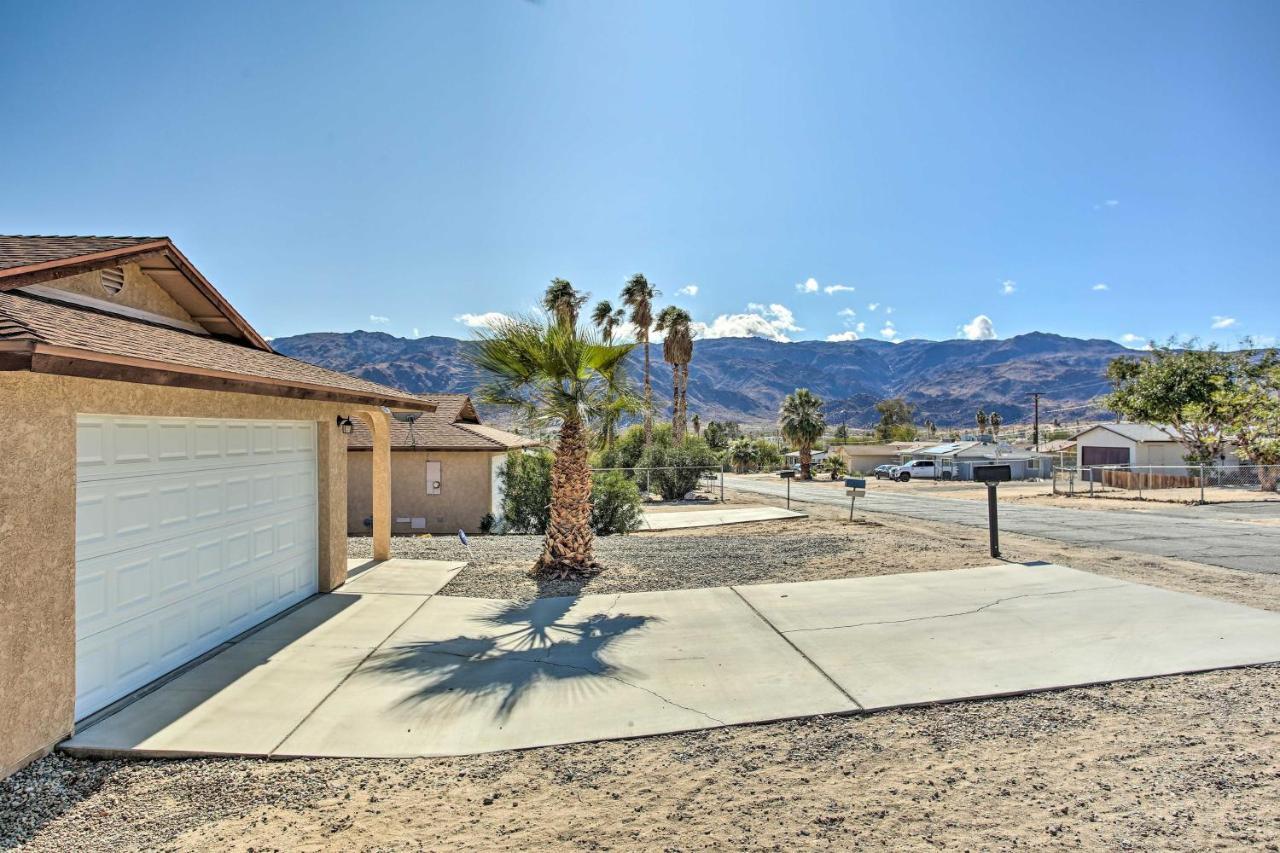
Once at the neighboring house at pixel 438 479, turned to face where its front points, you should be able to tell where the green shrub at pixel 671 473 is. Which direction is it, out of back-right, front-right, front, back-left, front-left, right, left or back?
front-left

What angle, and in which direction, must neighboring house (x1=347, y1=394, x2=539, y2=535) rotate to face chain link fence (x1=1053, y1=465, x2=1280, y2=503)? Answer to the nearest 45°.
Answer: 0° — it already faces it

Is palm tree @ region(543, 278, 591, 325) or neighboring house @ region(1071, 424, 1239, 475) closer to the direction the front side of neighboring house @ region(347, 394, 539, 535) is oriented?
the neighboring house

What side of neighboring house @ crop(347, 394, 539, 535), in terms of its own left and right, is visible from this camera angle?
right

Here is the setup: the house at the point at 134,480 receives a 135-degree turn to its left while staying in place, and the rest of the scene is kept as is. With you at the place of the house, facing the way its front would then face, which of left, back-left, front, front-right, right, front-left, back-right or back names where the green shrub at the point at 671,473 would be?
front-right

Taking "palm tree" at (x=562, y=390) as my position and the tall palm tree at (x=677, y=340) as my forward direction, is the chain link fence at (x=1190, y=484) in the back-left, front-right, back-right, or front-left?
front-right

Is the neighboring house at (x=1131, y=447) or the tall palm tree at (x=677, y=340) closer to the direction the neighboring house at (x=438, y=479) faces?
the neighboring house

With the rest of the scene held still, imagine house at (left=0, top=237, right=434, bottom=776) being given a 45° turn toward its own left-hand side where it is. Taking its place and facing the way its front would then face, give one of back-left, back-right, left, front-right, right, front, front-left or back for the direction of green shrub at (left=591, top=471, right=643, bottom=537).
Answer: front-left

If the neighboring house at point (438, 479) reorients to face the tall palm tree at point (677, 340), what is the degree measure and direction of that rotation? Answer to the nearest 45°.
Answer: approximately 45° to its left

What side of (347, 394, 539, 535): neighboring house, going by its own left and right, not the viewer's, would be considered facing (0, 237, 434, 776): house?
right
